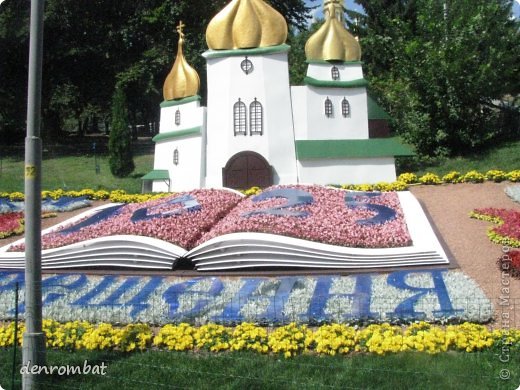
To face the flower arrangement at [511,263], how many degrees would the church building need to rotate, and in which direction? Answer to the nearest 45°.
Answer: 0° — it already faces it

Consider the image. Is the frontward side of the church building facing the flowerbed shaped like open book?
yes

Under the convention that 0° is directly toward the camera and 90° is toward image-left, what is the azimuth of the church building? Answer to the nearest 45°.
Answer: approximately 0°

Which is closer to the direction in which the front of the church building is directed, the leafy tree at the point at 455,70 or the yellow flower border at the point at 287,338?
the yellow flower border

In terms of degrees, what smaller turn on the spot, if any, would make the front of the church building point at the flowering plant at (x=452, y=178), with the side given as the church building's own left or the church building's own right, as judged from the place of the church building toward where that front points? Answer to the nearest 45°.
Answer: approximately 45° to the church building's own left

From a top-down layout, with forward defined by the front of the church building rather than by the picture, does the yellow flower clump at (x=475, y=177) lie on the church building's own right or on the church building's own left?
on the church building's own left

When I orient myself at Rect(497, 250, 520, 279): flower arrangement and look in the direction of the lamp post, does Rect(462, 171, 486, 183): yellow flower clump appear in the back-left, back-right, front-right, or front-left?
back-right

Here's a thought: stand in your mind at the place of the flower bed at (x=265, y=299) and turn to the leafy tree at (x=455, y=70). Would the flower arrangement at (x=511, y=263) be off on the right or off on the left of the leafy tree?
right

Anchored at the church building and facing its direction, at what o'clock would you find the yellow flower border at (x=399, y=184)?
The yellow flower border is roughly at 10 o'clock from the church building.

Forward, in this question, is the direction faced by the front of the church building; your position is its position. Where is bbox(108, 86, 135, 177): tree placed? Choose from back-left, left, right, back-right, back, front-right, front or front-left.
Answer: back-right

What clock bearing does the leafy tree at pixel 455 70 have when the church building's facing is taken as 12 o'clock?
The leafy tree is roughly at 8 o'clock from the church building.

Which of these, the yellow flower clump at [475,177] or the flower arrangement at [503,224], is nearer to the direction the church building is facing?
the flower arrangement

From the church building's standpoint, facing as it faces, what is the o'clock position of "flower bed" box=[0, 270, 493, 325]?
The flower bed is roughly at 12 o'clock from the church building.

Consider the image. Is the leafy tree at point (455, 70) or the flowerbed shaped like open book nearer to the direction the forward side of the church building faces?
the flowerbed shaped like open book
